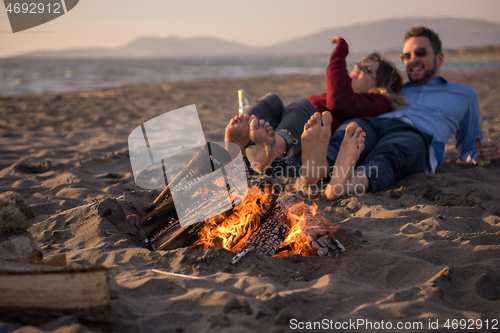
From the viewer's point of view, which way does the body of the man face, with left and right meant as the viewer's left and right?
facing the viewer and to the left of the viewer

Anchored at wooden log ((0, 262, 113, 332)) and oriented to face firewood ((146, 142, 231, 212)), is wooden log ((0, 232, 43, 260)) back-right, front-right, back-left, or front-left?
front-left

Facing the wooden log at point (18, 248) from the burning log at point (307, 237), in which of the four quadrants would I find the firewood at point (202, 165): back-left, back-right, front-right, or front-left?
front-right

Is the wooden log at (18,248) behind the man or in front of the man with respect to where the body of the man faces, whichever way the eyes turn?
in front

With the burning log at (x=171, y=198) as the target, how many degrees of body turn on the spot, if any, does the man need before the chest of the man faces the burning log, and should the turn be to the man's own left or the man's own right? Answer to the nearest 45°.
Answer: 0° — they already face it

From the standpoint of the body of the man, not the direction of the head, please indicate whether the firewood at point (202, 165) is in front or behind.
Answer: in front

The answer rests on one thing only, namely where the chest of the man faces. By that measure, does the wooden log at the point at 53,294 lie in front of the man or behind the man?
in front

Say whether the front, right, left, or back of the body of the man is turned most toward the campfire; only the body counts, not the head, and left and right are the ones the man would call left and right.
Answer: front

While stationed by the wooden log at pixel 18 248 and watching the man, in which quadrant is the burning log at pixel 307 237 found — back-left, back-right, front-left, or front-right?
front-right

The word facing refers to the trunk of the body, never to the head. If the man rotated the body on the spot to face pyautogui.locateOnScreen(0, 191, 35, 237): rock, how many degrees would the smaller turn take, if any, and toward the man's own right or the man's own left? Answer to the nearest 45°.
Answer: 0° — they already face it
